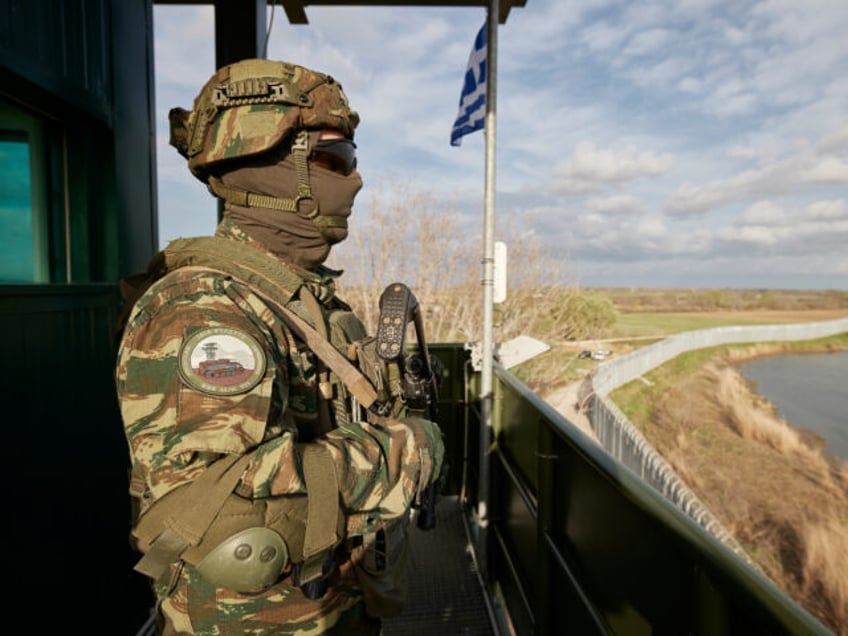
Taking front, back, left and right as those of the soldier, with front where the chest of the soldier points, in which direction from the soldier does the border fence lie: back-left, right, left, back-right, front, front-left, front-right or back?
front-left

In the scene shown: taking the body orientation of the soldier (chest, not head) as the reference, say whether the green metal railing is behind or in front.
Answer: in front

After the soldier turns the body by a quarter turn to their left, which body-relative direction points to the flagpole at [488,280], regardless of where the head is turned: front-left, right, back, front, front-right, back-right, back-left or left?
front-right

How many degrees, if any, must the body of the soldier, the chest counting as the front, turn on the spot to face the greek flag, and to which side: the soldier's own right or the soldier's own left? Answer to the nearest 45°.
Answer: approximately 45° to the soldier's own left

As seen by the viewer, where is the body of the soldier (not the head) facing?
to the viewer's right

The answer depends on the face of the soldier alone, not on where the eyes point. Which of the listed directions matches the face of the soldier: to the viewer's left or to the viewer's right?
to the viewer's right
